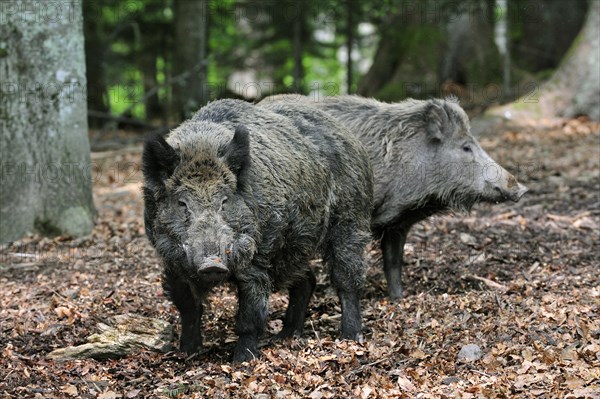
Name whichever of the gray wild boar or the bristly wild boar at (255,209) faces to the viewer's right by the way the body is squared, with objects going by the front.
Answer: the gray wild boar

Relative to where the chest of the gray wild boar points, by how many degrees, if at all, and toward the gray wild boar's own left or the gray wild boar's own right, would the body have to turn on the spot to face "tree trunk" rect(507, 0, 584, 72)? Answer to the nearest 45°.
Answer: approximately 90° to the gray wild boar's own left

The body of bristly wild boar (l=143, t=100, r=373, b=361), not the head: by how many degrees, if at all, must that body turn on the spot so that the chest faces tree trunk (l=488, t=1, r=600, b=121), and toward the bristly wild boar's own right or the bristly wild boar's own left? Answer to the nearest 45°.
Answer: approximately 180°

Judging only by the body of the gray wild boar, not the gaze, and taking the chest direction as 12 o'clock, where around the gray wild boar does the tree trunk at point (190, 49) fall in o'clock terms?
The tree trunk is roughly at 8 o'clock from the gray wild boar.

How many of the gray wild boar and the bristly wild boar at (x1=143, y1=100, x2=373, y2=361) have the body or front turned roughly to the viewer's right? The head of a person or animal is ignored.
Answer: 1

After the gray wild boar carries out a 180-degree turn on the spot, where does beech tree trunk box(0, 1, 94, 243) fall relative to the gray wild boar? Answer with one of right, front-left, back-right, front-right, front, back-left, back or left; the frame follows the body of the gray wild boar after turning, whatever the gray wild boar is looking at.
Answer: front

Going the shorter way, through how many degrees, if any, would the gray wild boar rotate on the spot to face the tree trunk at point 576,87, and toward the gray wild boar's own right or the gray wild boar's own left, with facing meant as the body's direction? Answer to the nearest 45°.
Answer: approximately 90° to the gray wild boar's own left

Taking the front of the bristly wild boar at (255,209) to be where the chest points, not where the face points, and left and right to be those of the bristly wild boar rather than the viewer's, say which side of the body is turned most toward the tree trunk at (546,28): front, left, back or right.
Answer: back

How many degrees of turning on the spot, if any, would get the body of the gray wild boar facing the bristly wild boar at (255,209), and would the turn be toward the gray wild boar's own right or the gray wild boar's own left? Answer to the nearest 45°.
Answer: approximately 135° to the gray wild boar's own right

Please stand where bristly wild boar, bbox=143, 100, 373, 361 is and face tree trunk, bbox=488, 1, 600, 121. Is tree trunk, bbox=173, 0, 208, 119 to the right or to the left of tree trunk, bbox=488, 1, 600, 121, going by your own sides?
left

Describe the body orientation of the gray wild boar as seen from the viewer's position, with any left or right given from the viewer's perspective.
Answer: facing to the right of the viewer

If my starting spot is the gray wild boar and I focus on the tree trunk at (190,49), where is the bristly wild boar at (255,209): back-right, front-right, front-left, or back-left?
back-left

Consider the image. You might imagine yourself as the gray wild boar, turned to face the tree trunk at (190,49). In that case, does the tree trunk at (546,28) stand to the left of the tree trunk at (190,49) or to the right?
right
